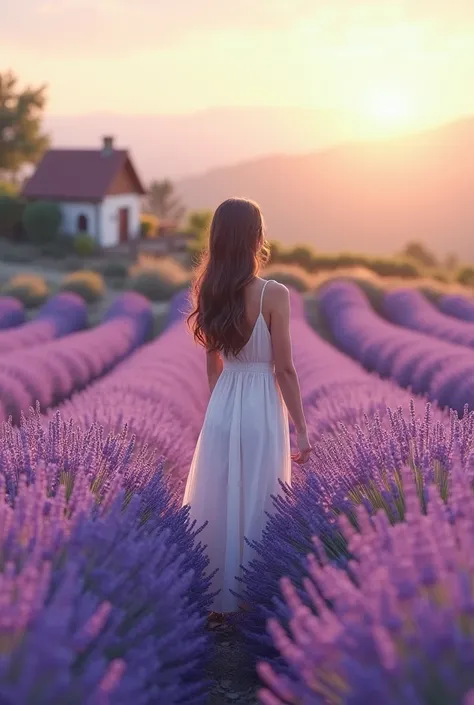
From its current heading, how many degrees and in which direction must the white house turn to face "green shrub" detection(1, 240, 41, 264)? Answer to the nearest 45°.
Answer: approximately 90° to its right

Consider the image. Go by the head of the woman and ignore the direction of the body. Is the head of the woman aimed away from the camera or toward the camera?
away from the camera

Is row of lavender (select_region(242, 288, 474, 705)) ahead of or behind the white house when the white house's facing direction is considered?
ahead

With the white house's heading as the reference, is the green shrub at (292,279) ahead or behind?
ahead

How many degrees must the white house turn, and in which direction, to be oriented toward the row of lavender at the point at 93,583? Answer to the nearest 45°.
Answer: approximately 45° to its right

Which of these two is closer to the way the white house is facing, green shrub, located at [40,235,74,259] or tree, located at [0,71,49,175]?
the green shrub

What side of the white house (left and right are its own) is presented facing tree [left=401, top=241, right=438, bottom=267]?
left

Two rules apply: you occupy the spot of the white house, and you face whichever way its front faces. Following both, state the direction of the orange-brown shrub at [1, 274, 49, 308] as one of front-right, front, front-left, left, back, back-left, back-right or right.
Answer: front-right

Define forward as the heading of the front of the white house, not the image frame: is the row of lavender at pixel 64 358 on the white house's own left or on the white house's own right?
on the white house's own right

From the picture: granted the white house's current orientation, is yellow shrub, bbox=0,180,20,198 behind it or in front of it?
behind

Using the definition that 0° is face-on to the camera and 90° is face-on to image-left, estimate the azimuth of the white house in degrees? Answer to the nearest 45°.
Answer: approximately 315°
